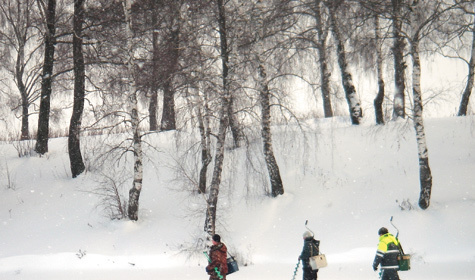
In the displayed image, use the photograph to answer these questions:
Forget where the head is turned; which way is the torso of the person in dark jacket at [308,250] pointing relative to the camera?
to the viewer's left

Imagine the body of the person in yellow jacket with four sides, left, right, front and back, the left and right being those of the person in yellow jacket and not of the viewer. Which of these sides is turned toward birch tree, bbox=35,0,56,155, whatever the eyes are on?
front

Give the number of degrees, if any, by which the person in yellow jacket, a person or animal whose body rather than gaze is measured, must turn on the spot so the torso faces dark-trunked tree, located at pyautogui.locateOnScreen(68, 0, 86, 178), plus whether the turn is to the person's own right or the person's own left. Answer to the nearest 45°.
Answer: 0° — they already face it

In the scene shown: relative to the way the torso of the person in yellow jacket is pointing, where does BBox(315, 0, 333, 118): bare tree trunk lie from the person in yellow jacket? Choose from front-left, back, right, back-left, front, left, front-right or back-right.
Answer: front-right

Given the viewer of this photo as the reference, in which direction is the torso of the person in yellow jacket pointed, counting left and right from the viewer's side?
facing away from the viewer and to the left of the viewer

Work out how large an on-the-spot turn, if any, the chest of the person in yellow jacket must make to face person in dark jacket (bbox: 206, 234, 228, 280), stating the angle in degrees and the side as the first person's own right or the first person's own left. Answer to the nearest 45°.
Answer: approximately 45° to the first person's own left

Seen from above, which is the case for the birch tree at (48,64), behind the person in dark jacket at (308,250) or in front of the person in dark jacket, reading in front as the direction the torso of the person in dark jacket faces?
in front

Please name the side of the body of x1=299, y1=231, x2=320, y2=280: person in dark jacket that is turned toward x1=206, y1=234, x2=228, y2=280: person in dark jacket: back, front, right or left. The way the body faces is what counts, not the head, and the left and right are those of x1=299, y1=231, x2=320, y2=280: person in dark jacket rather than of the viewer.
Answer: front

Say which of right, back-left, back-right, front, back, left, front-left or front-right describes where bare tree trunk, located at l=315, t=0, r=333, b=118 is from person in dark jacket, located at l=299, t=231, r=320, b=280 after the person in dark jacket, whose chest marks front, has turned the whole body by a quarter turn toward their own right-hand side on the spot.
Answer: front

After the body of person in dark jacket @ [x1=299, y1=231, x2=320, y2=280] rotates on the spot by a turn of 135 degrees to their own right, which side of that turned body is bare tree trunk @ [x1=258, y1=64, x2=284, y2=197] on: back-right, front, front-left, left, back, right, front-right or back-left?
front-left

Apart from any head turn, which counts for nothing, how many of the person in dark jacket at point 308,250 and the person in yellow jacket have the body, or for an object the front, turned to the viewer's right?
0

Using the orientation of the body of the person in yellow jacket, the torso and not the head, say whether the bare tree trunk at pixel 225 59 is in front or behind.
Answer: in front
